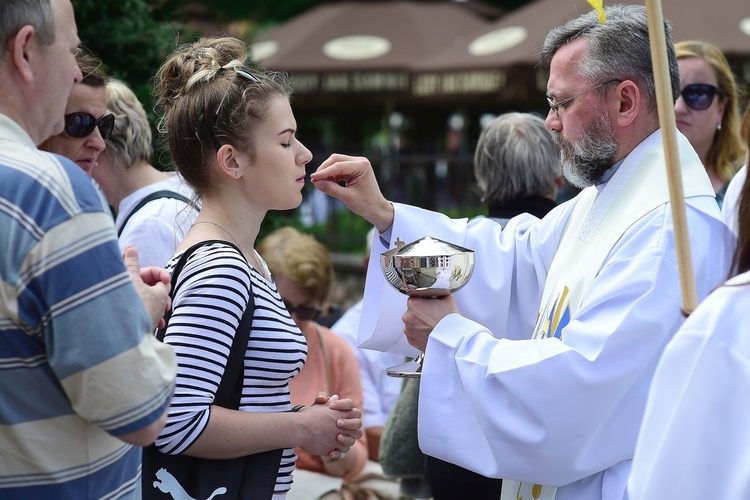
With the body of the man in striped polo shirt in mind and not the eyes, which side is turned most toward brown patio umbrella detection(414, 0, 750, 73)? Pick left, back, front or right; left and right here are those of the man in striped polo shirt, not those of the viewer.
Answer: front

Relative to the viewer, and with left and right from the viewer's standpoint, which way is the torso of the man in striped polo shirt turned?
facing away from the viewer and to the right of the viewer

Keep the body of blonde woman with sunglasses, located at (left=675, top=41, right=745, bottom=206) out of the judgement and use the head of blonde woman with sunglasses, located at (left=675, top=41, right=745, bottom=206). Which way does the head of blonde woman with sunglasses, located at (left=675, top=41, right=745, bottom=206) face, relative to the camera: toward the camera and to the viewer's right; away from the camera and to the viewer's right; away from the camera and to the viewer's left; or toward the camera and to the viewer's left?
toward the camera and to the viewer's left

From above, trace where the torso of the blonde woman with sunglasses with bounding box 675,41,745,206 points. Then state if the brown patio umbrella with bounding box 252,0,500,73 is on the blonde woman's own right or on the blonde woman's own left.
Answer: on the blonde woman's own right

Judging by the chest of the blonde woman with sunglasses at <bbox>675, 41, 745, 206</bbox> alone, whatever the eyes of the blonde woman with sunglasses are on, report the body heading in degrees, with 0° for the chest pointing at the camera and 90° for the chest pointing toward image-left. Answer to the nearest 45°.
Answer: approximately 45°

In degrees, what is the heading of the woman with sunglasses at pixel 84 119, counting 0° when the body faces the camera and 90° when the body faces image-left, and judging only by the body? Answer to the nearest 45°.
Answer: approximately 315°

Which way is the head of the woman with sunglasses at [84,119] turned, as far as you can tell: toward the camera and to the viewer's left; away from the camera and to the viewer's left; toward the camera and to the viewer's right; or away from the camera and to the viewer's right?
toward the camera and to the viewer's right

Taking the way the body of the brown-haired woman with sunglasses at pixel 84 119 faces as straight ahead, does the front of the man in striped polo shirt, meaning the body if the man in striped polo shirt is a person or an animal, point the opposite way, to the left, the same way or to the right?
to the left

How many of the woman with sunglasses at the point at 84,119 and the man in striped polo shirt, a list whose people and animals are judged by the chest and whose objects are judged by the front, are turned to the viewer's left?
0

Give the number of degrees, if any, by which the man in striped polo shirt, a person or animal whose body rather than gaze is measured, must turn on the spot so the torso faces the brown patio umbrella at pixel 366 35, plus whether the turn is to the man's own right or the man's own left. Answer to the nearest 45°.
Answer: approximately 45° to the man's own left

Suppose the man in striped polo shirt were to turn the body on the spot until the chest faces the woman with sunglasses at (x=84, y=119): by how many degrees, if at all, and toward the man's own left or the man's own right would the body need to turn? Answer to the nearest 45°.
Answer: approximately 45° to the man's own left

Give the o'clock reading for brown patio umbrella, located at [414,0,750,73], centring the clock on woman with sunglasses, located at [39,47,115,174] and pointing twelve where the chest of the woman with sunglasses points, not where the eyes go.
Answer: The brown patio umbrella is roughly at 9 o'clock from the woman with sunglasses.

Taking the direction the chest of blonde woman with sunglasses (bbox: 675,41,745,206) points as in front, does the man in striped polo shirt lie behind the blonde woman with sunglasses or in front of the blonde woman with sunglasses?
in front
